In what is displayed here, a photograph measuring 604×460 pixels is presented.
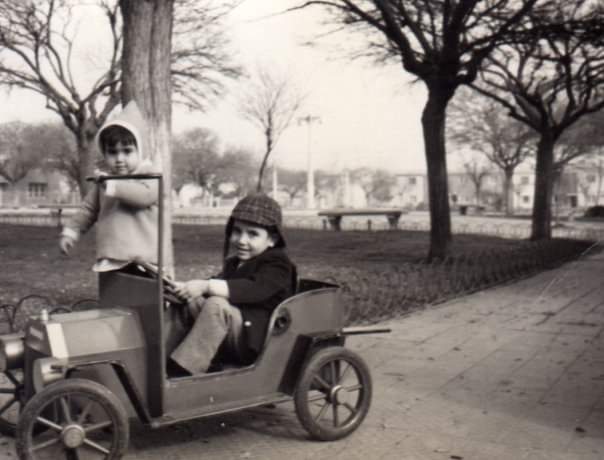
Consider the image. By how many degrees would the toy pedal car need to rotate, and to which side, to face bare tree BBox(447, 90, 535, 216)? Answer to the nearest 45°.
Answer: approximately 180°

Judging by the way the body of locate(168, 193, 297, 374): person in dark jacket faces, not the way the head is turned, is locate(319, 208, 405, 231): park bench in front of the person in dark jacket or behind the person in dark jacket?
behind

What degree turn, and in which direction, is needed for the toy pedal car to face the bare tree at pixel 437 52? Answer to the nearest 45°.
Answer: approximately 180°

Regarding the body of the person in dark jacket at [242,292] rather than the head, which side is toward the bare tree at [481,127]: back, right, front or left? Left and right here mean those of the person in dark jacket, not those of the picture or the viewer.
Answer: back

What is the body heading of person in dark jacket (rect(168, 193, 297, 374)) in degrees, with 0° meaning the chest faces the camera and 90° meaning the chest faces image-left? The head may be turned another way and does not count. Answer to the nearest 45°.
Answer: approximately 45°

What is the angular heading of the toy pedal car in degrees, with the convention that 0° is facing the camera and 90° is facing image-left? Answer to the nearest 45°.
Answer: approximately 45°

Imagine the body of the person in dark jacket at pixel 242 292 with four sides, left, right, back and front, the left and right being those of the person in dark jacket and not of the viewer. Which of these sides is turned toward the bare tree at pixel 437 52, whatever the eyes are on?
back

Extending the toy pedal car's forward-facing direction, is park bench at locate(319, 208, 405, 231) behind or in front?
behind
